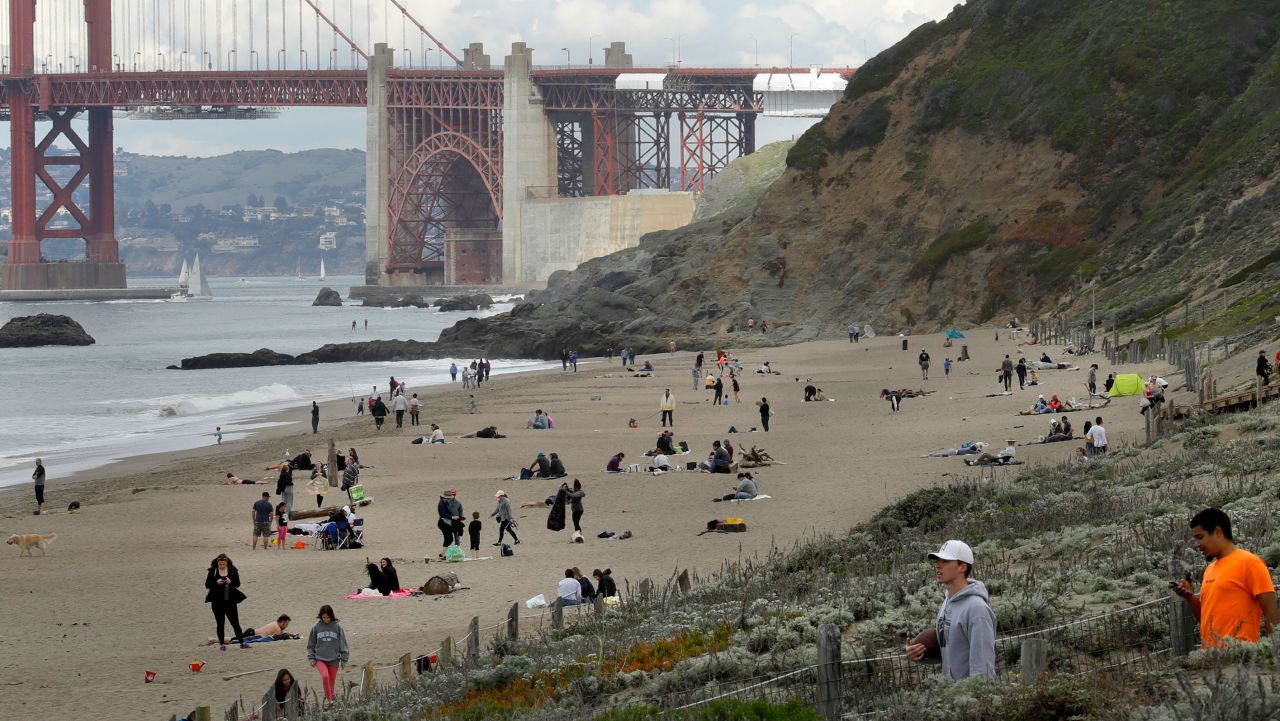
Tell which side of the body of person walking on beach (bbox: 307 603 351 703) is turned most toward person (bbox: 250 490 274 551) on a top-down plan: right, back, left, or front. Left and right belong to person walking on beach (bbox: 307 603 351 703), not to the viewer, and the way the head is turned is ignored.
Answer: back

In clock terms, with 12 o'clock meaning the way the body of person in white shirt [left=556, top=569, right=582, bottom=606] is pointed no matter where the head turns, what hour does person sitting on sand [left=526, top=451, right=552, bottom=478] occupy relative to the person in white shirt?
The person sitting on sand is roughly at 12 o'clock from the person in white shirt.

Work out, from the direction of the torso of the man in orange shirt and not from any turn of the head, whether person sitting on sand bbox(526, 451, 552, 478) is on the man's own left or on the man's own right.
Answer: on the man's own right

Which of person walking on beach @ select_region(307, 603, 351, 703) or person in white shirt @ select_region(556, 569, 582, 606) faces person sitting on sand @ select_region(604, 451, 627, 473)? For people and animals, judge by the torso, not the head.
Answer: the person in white shirt

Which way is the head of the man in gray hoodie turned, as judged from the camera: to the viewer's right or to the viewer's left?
to the viewer's left
